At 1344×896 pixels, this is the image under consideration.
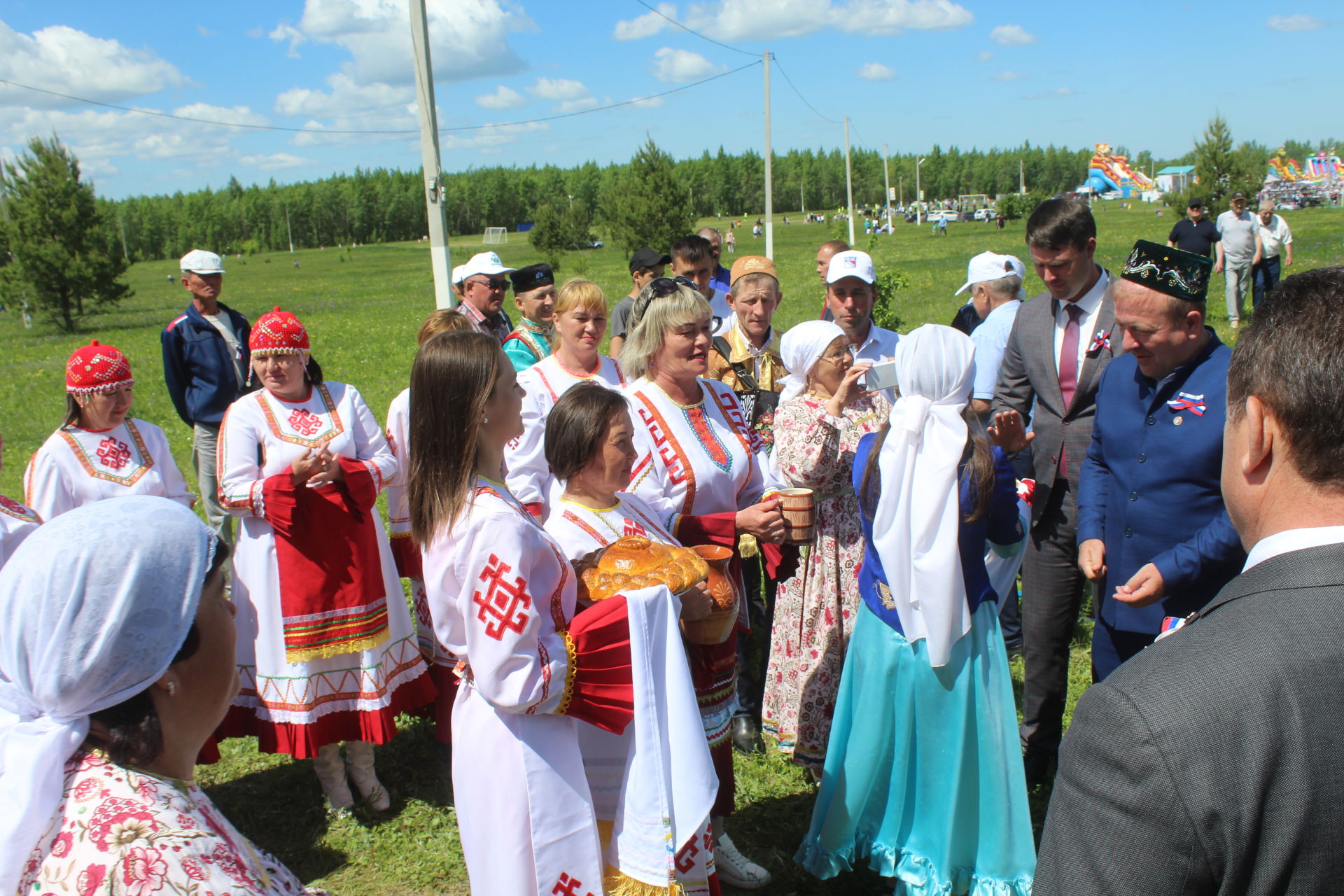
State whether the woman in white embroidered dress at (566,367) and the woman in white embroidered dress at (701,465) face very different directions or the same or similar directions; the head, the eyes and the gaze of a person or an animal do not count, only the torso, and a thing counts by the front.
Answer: same or similar directions

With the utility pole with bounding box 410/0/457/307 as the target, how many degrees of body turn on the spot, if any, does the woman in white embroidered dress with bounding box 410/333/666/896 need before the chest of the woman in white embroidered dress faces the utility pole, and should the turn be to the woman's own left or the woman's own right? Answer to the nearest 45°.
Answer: approximately 90° to the woman's own left

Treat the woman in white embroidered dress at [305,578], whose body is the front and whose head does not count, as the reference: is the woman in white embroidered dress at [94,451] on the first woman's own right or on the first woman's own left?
on the first woman's own right

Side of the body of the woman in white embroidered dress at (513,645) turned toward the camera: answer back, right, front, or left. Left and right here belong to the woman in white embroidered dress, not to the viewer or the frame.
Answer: right

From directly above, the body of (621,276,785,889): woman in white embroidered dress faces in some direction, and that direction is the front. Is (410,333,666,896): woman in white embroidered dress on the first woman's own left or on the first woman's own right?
on the first woman's own right

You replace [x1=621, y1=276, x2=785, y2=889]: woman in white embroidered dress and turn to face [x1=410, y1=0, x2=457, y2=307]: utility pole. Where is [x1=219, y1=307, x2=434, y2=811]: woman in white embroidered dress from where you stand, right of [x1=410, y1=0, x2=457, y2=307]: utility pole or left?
left

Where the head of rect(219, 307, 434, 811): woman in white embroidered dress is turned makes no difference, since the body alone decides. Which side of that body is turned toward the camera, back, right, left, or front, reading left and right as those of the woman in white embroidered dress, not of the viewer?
front

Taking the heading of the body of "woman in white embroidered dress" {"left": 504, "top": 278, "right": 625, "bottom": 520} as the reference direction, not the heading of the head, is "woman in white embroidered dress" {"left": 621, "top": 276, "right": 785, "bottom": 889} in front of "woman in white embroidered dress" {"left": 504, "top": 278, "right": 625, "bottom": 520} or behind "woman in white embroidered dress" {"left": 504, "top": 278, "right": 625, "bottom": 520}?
in front

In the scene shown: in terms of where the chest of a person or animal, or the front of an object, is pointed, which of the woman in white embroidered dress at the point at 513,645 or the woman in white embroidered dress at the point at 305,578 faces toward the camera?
the woman in white embroidered dress at the point at 305,578

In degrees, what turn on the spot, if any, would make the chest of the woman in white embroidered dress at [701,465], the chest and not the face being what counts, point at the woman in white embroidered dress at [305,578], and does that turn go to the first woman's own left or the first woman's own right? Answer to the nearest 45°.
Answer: approximately 135° to the first woman's own right

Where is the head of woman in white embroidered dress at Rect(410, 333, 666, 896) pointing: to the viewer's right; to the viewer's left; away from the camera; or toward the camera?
to the viewer's right

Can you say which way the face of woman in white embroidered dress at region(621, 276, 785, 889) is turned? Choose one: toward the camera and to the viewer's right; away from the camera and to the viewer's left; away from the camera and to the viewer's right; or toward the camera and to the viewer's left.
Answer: toward the camera and to the viewer's right

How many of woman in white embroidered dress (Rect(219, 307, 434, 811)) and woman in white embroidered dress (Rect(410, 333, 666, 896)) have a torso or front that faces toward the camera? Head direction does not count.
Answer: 1

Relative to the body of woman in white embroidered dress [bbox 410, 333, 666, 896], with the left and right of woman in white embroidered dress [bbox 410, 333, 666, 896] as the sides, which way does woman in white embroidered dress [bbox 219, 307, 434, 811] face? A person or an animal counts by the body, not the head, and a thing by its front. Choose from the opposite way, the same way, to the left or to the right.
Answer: to the right
